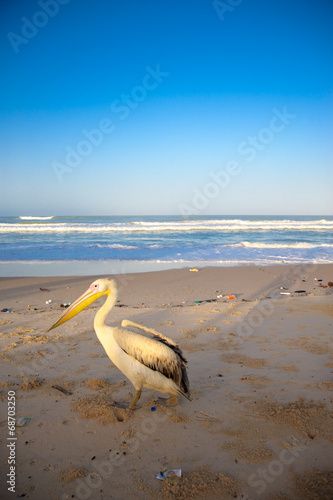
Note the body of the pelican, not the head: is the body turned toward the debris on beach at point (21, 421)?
yes

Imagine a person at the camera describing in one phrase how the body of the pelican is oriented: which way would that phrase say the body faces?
to the viewer's left

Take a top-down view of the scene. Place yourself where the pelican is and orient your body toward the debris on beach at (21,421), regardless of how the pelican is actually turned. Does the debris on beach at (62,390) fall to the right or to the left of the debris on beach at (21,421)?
right

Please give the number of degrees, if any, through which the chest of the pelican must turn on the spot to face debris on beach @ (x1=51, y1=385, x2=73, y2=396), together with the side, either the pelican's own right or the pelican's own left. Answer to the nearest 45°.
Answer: approximately 45° to the pelican's own right

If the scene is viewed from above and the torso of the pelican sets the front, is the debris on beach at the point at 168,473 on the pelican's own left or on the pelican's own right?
on the pelican's own left
